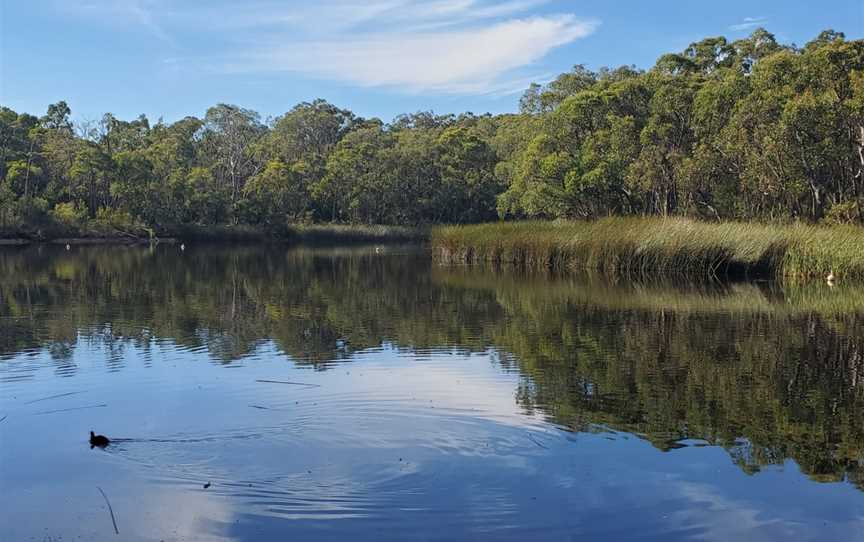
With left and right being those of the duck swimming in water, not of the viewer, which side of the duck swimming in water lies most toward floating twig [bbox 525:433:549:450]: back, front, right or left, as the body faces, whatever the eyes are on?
back

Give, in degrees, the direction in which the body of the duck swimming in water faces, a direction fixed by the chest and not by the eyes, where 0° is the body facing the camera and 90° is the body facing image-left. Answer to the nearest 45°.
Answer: approximately 90°
